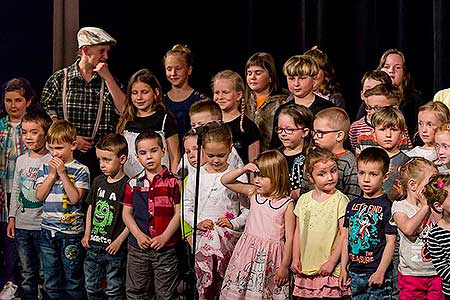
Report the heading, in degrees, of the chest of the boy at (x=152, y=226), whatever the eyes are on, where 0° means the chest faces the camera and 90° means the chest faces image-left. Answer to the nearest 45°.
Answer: approximately 0°

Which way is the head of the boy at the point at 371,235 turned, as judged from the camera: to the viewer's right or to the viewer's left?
to the viewer's left

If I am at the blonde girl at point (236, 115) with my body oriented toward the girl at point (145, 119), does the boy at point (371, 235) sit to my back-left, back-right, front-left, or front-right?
back-left

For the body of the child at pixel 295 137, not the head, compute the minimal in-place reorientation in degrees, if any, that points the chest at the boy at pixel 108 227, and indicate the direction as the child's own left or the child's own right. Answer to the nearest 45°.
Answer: approximately 45° to the child's own right

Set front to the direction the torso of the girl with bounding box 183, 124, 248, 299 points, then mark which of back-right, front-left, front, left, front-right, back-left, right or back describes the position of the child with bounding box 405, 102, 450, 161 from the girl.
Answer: left
